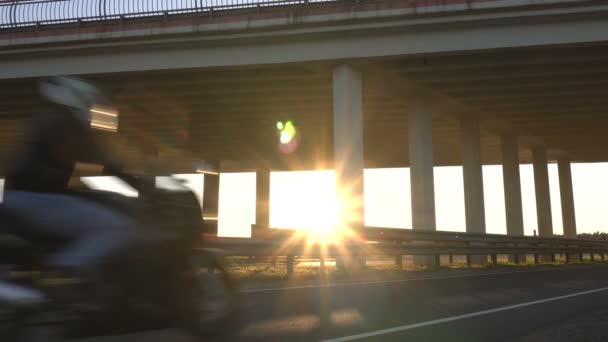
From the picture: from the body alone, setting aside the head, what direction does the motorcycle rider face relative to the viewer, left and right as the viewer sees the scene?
facing to the right of the viewer

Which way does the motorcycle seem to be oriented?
to the viewer's right

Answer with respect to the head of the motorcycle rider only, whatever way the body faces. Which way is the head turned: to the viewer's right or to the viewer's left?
to the viewer's right
